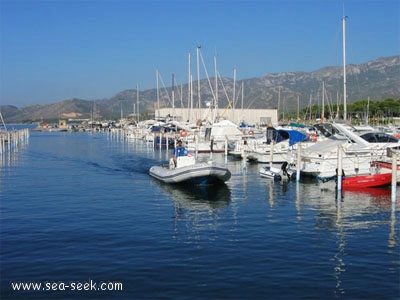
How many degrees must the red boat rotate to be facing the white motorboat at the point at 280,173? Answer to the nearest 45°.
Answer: approximately 135° to its left

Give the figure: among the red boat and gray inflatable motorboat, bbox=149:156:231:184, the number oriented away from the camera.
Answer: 0

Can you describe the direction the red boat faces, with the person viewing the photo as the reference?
facing to the right of the viewer

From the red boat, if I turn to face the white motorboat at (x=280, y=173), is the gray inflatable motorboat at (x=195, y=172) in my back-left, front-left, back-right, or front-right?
front-left

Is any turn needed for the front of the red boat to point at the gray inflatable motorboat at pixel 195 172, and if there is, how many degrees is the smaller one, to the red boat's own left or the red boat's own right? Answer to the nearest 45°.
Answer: approximately 180°

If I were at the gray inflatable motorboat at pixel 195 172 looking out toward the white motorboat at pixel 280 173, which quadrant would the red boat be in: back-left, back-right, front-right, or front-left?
front-right

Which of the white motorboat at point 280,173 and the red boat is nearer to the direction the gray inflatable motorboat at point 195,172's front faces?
the red boat
